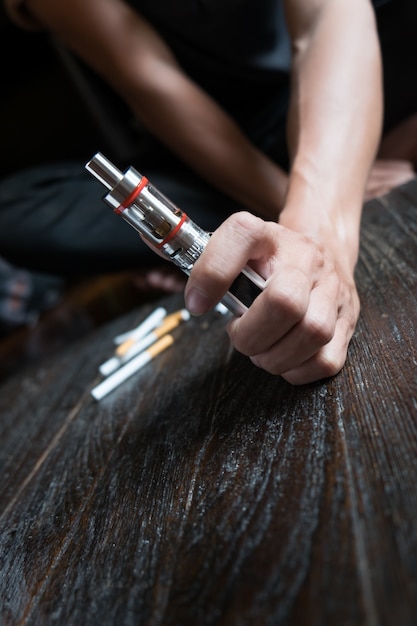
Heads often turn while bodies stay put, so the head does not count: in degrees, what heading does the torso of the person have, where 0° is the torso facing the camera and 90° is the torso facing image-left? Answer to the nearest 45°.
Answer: approximately 0°
